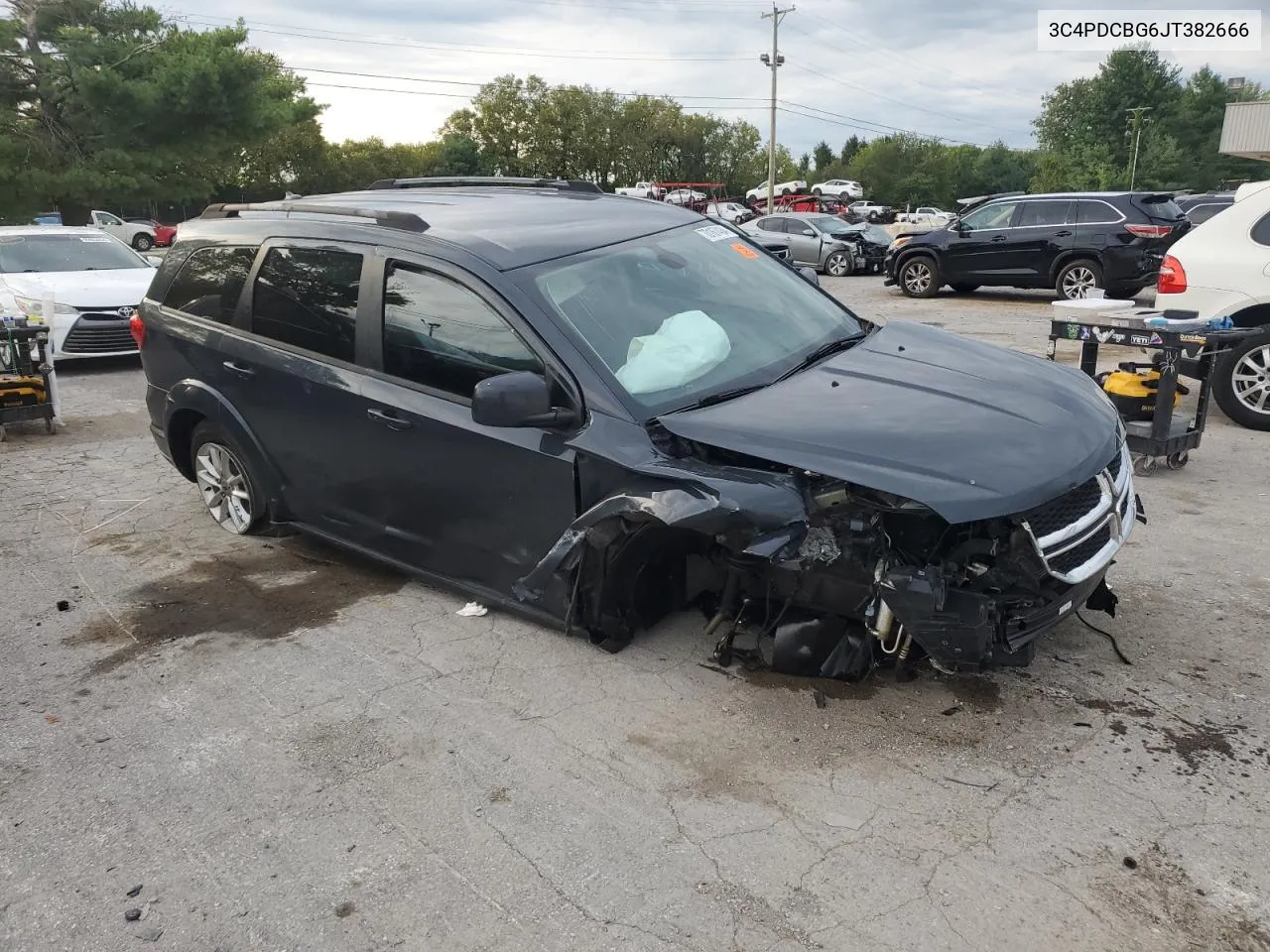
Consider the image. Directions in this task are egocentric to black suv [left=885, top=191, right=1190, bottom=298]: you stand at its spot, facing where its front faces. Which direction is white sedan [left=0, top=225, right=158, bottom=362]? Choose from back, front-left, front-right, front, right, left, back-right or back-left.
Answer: front-left

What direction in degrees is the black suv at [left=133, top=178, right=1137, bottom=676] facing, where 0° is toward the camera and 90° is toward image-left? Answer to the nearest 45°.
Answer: approximately 315°

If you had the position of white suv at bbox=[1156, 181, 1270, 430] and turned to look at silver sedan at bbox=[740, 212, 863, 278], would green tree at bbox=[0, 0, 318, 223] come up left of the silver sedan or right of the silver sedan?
left

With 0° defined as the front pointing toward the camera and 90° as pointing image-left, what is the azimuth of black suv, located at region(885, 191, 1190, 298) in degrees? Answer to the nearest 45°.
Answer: approximately 90°

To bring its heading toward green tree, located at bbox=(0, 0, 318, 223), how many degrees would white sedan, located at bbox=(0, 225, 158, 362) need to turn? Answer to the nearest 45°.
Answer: approximately 135° to its left

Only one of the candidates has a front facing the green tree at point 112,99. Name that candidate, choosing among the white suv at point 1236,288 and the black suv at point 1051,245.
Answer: the black suv

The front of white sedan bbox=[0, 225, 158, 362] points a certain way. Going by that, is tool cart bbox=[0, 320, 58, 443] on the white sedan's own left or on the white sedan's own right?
on the white sedan's own right

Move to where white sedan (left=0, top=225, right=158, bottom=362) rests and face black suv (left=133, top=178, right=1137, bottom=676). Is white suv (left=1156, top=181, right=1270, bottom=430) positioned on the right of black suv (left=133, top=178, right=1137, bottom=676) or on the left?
left
